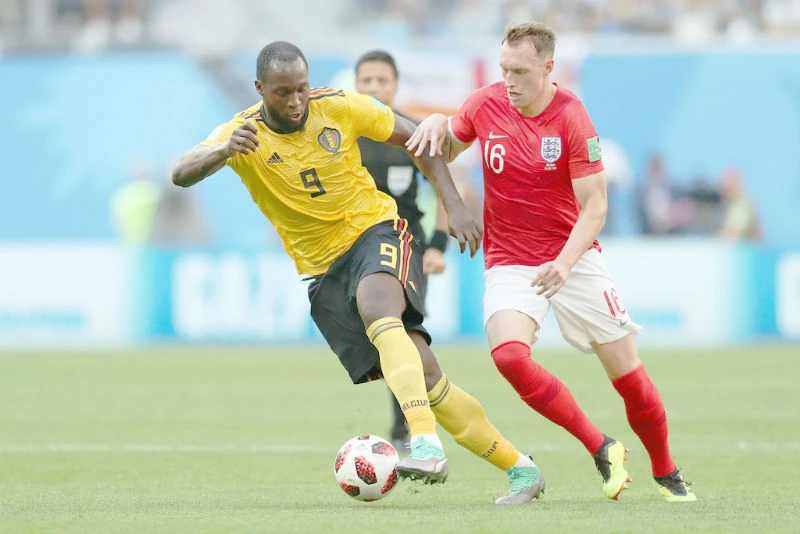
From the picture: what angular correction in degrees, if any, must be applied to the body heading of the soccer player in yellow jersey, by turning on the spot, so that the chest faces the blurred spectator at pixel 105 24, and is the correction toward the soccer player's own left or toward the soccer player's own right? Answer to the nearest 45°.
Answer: approximately 180°

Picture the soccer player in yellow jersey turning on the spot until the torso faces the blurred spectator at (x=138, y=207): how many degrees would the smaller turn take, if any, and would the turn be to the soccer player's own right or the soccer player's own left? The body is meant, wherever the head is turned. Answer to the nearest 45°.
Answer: approximately 180°

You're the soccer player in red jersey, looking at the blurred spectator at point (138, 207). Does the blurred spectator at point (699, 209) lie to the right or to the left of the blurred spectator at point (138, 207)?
right

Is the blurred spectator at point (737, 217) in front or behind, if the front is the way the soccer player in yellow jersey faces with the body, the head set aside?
behind

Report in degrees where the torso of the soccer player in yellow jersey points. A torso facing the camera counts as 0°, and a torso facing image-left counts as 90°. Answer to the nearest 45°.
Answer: approximately 0°

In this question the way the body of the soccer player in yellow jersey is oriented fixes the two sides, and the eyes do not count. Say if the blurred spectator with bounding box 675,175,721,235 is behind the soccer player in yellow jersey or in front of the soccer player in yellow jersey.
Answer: behind

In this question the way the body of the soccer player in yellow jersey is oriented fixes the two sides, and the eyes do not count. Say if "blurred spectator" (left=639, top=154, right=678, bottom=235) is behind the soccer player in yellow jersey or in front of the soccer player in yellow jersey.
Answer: behind
